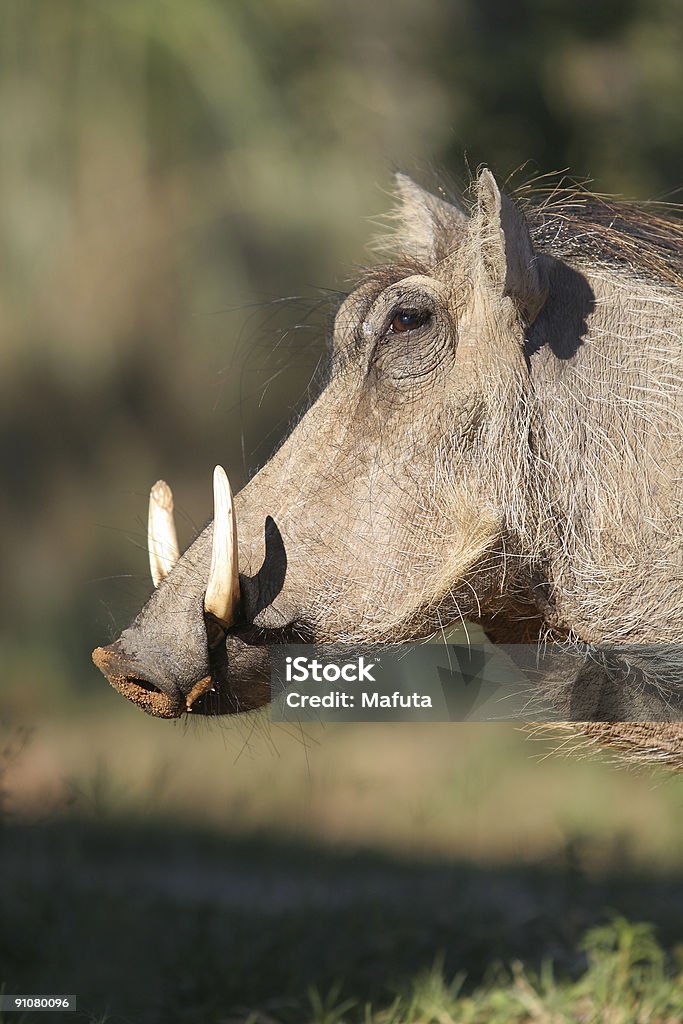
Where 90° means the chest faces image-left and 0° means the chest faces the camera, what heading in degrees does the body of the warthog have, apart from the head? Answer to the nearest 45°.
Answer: approximately 90°
